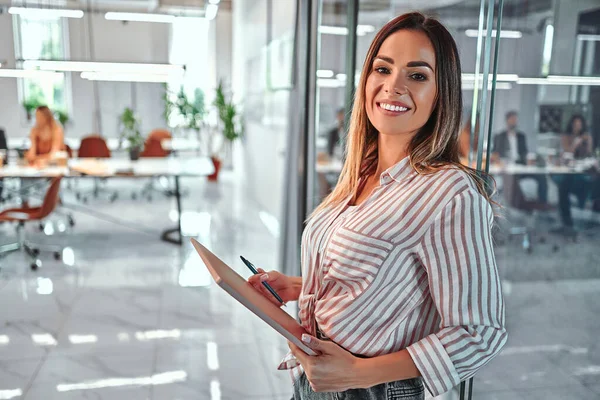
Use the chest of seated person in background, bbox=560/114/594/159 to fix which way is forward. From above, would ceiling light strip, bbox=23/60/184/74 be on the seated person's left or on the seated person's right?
on the seated person's right

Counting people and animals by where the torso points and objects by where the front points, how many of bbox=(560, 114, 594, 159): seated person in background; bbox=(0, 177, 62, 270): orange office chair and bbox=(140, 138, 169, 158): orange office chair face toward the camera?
2

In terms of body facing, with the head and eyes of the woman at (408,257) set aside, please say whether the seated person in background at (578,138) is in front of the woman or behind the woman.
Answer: behind

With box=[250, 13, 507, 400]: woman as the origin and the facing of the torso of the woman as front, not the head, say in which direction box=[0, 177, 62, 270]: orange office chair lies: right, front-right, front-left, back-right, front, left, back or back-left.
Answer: right

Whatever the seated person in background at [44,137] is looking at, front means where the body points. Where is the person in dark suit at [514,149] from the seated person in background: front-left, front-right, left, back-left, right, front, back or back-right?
left
